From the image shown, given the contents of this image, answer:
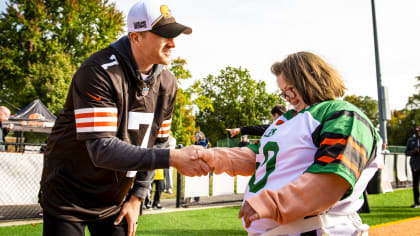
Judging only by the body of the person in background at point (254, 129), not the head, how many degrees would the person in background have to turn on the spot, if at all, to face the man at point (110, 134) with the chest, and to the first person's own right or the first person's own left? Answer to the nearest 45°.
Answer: approximately 90° to the first person's own left

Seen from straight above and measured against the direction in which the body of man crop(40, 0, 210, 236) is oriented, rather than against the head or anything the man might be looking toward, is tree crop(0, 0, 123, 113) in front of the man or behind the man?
behind

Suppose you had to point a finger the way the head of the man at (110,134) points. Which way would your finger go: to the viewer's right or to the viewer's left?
to the viewer's right

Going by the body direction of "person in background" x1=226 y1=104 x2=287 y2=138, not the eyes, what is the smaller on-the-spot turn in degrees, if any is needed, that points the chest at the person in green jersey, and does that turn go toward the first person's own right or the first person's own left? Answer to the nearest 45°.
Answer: approximately 90° to the first person's own left

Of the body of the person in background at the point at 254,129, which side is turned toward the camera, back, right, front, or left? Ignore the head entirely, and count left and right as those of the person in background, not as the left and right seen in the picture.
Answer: left

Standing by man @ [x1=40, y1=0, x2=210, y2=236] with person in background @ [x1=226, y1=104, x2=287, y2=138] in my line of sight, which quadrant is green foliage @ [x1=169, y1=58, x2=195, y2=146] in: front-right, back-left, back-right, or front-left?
front-left

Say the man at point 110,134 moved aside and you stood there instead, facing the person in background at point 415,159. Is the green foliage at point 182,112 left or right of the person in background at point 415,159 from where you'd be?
left

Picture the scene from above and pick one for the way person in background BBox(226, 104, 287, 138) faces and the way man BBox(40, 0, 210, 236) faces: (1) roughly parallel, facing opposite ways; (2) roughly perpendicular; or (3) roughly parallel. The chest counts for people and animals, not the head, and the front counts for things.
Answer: roughly parallel, facing opposite ways

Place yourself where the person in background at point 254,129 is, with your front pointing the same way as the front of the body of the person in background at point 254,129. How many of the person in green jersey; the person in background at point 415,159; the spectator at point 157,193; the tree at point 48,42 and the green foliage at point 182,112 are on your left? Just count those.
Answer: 1

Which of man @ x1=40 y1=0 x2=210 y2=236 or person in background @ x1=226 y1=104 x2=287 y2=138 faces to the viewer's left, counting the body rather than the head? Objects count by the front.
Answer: the person in background

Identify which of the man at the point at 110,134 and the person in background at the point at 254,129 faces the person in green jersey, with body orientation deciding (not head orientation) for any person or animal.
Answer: the man

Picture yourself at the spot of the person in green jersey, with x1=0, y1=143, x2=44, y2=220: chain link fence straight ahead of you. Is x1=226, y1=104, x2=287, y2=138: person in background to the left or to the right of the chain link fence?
right

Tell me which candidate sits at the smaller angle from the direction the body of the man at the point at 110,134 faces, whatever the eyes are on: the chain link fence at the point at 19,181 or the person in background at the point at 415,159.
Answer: the person in background

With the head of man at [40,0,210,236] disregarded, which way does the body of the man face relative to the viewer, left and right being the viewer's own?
facing the viewer and to the right of the viewer

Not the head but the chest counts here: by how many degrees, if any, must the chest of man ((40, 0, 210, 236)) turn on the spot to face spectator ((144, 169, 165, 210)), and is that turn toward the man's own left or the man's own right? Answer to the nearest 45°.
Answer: approximately 135° to the man's own left

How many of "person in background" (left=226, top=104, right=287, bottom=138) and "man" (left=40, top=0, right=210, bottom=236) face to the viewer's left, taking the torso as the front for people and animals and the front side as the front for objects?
1
